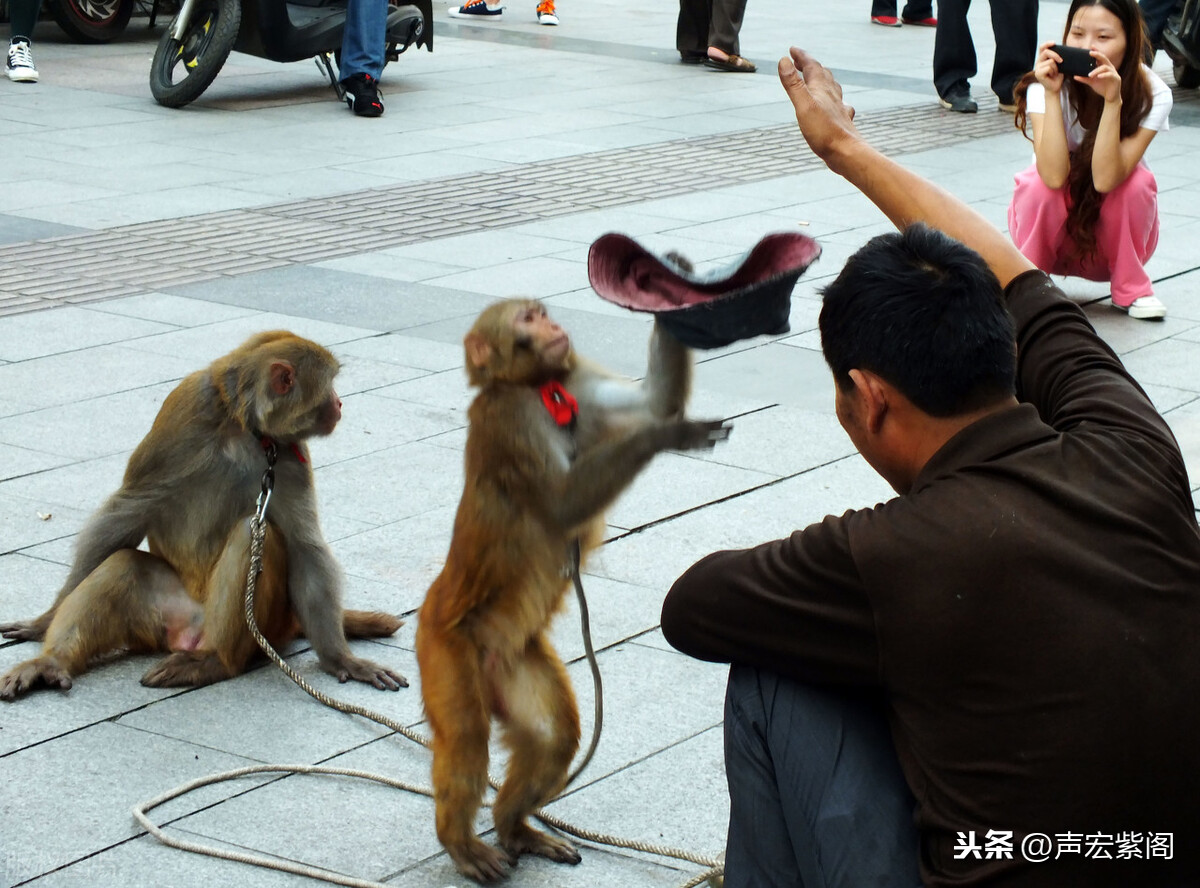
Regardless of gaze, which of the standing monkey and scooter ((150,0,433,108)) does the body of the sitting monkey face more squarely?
the standing monkey

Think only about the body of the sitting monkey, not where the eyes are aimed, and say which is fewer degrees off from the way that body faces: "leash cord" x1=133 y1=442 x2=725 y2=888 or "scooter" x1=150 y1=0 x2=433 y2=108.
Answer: the leash cord

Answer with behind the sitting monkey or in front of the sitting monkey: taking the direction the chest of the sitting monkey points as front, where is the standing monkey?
in front

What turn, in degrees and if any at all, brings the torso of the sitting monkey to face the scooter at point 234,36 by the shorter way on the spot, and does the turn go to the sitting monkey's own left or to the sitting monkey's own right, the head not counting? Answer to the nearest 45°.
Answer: approximately 135° to the sitting monkey's own left

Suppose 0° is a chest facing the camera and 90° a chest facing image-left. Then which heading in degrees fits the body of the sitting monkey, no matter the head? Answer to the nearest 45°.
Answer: approximately 315°

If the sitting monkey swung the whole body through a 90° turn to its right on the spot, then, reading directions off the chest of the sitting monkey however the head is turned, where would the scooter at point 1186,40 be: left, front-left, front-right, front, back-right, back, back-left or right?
back
